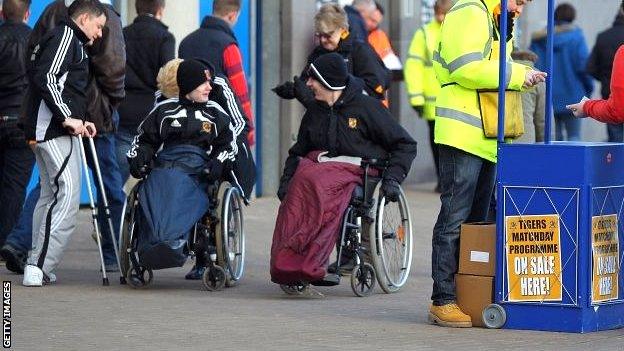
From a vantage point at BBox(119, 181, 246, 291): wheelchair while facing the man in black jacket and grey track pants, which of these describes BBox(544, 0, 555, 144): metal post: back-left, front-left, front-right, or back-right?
back-left

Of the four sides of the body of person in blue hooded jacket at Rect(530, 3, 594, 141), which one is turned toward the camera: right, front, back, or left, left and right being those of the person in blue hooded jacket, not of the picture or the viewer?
back

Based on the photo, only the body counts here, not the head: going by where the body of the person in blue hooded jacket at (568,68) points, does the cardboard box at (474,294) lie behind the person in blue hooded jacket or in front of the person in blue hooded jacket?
behind

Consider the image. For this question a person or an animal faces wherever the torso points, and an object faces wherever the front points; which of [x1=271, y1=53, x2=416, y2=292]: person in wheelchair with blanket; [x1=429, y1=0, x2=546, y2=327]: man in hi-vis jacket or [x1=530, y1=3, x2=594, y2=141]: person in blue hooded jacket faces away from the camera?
the person in blue hooded jacket

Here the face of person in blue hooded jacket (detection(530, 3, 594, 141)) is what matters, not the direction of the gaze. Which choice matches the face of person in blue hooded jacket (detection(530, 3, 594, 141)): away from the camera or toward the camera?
away from the camera

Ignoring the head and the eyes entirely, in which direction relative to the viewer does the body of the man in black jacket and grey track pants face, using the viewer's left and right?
facing to the right of the viewer

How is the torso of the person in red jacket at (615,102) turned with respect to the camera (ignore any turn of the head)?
to the viewer's left

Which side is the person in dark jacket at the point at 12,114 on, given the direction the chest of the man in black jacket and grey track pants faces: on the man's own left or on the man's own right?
on the man's own left
